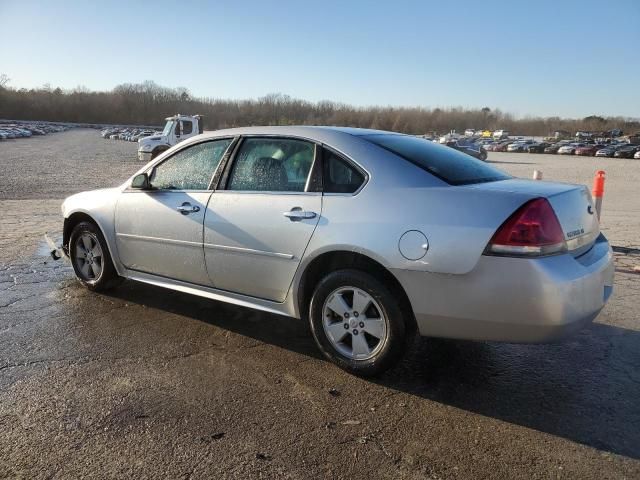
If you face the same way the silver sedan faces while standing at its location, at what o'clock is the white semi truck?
The white semi truck is roughly at 1 o'clock from the silver sedan.

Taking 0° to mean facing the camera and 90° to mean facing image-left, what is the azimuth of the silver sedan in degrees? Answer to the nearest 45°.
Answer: approximately 135°

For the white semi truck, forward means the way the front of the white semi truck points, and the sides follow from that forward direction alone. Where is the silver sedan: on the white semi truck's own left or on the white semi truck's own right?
on the white semi truck's own left

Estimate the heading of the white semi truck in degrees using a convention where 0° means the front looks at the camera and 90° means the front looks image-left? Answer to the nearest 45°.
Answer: approximately 45°

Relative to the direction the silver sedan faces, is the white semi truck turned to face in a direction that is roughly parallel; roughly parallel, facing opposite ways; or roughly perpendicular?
roughly perpendicular
